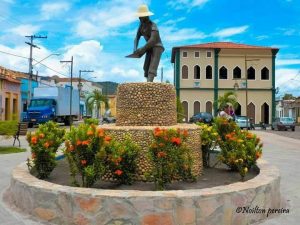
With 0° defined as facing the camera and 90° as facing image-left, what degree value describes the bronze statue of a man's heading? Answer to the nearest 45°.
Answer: approximately 45°

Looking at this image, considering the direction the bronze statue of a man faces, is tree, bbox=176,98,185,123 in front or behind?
behind

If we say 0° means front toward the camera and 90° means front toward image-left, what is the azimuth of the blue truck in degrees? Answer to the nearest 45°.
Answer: approximately 45°

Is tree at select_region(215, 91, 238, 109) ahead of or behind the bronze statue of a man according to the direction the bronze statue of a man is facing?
behind
